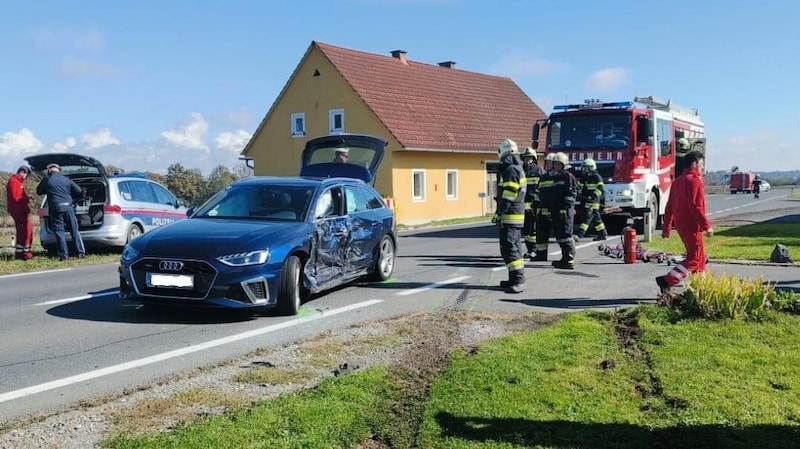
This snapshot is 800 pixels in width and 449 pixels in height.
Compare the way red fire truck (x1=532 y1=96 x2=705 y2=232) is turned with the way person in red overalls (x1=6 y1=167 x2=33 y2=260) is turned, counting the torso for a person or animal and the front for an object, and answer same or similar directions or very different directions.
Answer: very different directions

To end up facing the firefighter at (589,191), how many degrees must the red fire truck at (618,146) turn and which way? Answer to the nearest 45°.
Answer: approximately 45° to its left

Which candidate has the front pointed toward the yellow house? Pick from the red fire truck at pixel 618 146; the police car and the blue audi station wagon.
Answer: the police car

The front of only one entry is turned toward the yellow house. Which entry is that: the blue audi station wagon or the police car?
the police car

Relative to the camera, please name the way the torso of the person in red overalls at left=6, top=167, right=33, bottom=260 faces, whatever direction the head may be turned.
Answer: to the viewer's right

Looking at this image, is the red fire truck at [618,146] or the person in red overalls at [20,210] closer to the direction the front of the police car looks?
the red fire truck

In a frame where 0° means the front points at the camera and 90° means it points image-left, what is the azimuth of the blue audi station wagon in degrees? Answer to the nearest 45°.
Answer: approximately 45°

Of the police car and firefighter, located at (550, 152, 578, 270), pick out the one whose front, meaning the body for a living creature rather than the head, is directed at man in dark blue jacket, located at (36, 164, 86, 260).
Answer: the firefighter

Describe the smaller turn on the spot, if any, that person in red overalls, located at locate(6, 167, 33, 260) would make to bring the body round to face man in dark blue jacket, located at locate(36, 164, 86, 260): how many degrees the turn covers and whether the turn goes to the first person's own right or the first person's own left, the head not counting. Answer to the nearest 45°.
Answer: approximately 45° to the first person's own right

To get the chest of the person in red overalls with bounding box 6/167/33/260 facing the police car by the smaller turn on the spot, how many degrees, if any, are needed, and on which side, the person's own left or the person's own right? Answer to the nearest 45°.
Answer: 0° — they already face it

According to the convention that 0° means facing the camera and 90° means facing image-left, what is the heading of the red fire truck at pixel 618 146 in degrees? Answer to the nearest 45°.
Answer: approximately 45°

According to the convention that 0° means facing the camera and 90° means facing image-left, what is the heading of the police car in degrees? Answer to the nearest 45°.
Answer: approximately 225°

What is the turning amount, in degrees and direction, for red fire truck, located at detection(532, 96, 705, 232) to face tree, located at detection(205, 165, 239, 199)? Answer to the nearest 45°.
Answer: approximately 90° to its right

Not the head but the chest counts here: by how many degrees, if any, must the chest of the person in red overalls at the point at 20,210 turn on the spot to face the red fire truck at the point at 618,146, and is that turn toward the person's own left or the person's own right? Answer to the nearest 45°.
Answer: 0° — they already face it
